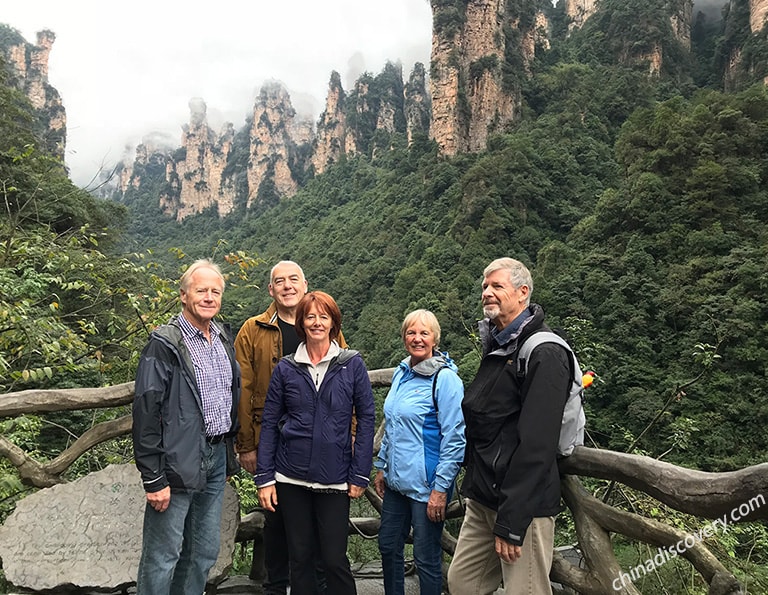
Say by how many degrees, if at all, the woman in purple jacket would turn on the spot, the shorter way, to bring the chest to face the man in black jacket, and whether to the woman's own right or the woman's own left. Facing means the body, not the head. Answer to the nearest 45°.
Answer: approximately 45° to the woman's own left

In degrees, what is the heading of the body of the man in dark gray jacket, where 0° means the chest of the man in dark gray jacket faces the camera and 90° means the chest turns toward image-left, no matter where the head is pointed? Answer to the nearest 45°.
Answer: approximately 315°

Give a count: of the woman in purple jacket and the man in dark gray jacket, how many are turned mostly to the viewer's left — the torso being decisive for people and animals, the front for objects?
0

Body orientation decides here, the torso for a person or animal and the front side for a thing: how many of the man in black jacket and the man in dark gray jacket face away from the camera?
0

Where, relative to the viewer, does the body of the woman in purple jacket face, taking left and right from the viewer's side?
facing the viewer

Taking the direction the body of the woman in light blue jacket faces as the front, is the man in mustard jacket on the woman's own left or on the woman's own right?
on the woman's own right

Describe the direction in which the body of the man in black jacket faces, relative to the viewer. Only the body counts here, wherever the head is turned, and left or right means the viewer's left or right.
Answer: facing the viewer and to the left of the viewer
